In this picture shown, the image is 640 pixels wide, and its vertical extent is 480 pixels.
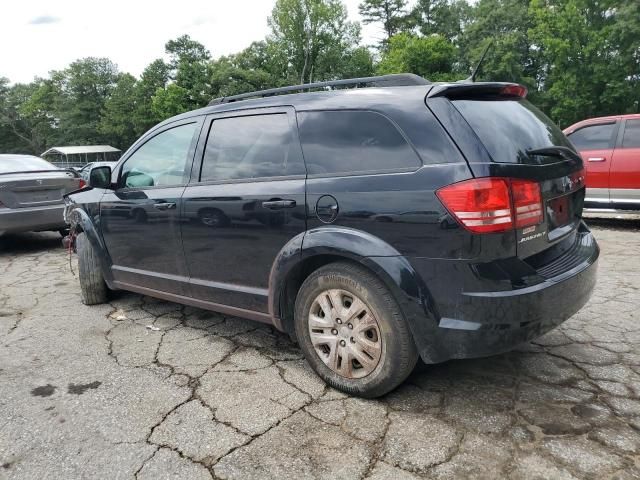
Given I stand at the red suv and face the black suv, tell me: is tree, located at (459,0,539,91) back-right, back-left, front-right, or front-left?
back-right

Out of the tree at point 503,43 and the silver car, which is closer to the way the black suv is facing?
the silver car

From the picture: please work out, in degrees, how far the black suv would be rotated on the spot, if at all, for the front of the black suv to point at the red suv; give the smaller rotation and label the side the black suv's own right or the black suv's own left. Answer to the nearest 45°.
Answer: approximately 90° to the black suv's own right

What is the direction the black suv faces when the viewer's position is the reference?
facing away from the viewer and to the left of the viewer

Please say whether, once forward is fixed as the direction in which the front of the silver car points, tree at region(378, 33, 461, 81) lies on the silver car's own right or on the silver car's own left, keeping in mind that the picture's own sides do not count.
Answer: on the silver car's own right

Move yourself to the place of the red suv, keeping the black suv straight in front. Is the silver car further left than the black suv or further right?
right

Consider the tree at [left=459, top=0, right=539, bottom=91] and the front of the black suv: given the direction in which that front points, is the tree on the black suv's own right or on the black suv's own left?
on the black suv's own right

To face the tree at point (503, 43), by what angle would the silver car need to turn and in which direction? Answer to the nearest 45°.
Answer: approximately 45° to its right

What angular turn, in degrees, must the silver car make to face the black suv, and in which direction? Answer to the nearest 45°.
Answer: approximately 180°

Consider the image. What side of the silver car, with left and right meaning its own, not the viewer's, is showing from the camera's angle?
back

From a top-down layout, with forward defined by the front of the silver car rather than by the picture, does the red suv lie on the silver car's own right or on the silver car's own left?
on the silver car's own right

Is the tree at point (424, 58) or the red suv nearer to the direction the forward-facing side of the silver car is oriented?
the tree
